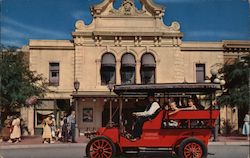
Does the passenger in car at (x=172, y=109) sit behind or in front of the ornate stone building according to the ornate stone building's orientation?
in front

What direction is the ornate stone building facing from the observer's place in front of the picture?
facing the viewer

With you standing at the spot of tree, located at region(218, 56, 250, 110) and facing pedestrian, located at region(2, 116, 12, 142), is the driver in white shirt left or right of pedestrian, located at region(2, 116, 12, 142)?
left

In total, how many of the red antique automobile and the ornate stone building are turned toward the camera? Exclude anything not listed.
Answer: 1

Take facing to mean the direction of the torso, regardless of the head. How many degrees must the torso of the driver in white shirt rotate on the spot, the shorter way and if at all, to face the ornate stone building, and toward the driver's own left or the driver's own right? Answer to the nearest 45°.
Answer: approximately 90° to the driver's own right

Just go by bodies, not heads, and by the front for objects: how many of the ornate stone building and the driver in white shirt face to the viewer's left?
1

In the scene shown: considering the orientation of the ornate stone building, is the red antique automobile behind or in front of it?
in front

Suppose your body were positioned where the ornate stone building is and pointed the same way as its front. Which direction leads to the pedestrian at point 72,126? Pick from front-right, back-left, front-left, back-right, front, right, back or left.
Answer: front

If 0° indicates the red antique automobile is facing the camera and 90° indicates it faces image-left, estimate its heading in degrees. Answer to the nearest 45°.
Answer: approximately 90°

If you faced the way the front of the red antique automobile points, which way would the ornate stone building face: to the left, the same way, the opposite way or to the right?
to the left

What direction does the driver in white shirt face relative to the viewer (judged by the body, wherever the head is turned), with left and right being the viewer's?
facing to the left of the viewer
